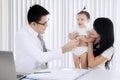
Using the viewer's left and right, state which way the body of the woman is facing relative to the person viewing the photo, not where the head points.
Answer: facing to the left of the viewer

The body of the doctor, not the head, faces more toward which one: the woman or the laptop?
the woman

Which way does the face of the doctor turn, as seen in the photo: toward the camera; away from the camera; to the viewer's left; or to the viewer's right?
to the viewer's right

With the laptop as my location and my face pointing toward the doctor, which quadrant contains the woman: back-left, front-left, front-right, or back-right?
front-right

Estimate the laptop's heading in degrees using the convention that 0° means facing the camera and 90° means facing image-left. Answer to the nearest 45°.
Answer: approximately 225°

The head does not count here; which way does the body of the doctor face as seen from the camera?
to the viewer's right

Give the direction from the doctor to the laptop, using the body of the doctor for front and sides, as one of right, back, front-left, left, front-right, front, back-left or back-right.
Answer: right

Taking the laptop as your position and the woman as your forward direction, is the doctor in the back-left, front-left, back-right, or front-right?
front-left

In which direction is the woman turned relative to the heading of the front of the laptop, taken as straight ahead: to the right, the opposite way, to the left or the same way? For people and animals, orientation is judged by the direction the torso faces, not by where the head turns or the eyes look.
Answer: to the left

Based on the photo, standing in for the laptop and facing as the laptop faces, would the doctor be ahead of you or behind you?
ahead

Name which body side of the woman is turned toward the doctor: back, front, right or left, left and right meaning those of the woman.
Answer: front

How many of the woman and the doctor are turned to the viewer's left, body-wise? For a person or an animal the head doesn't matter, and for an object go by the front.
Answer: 1

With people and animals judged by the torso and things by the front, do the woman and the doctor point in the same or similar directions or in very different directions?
very different directions

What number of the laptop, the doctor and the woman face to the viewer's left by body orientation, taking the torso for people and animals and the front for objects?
1
